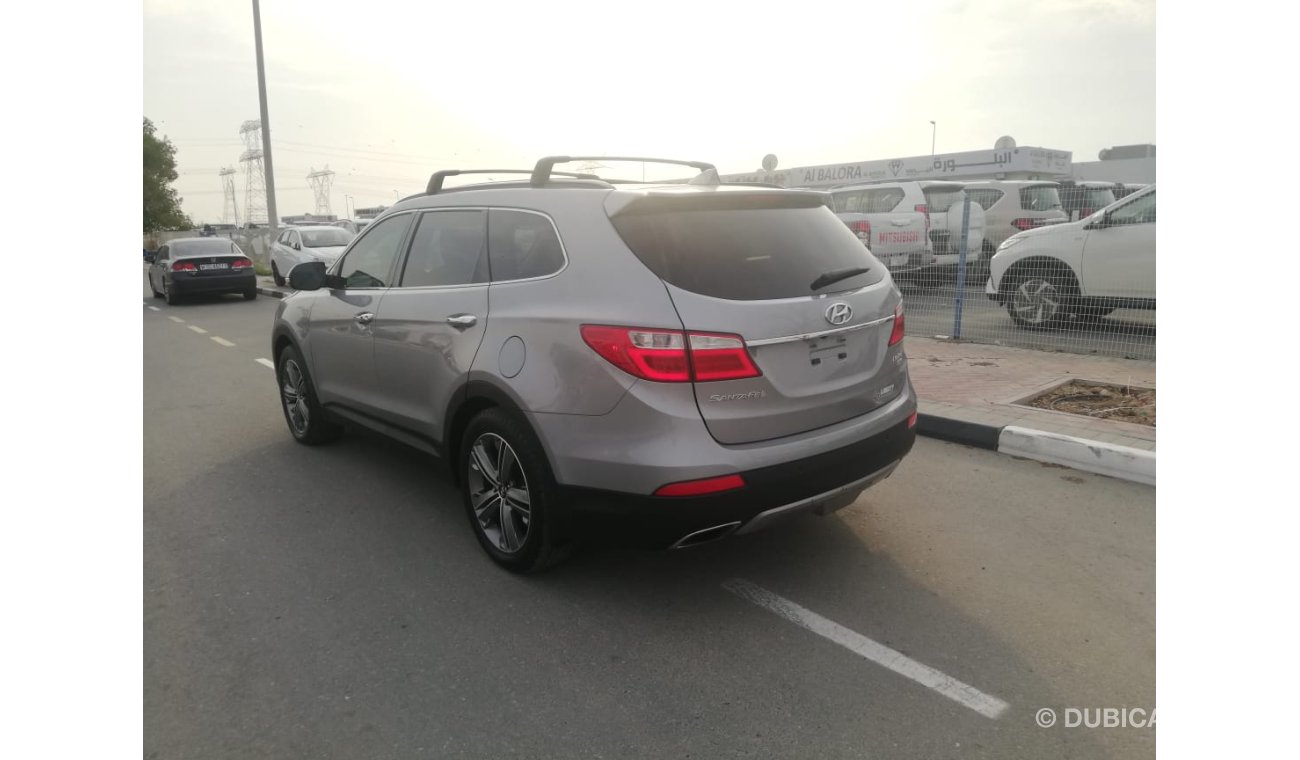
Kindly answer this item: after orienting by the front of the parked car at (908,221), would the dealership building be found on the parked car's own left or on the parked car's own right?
on the parked car's own right

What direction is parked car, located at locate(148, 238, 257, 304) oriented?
away from the camera

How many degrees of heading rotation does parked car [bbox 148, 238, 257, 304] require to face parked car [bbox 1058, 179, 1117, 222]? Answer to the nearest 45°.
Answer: approximately 135° to its right

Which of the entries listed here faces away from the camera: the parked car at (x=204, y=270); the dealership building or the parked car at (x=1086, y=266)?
the parked car at (x=204, y=270)

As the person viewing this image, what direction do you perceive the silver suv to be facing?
facing away from the viewer and to the left of the viewer

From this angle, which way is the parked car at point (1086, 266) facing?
to the viewer's left

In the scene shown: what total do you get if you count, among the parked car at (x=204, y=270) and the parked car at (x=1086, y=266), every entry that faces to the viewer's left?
1

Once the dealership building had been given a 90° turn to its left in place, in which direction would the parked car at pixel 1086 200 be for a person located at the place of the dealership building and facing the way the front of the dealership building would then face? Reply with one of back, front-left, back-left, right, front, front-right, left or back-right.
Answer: front-right

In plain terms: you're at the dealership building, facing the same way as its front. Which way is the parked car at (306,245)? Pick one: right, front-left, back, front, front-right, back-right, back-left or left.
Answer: front

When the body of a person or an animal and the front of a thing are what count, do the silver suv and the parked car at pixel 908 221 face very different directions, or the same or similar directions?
same or similar directions

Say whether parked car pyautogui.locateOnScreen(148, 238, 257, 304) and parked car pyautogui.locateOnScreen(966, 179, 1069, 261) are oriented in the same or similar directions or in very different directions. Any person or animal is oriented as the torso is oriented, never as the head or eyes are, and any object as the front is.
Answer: same or similar directions

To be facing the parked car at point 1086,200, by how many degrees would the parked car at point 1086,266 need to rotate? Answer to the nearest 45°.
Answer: approximately 90° to its right

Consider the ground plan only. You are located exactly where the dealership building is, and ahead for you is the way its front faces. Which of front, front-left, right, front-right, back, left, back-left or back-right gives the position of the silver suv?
front-left
